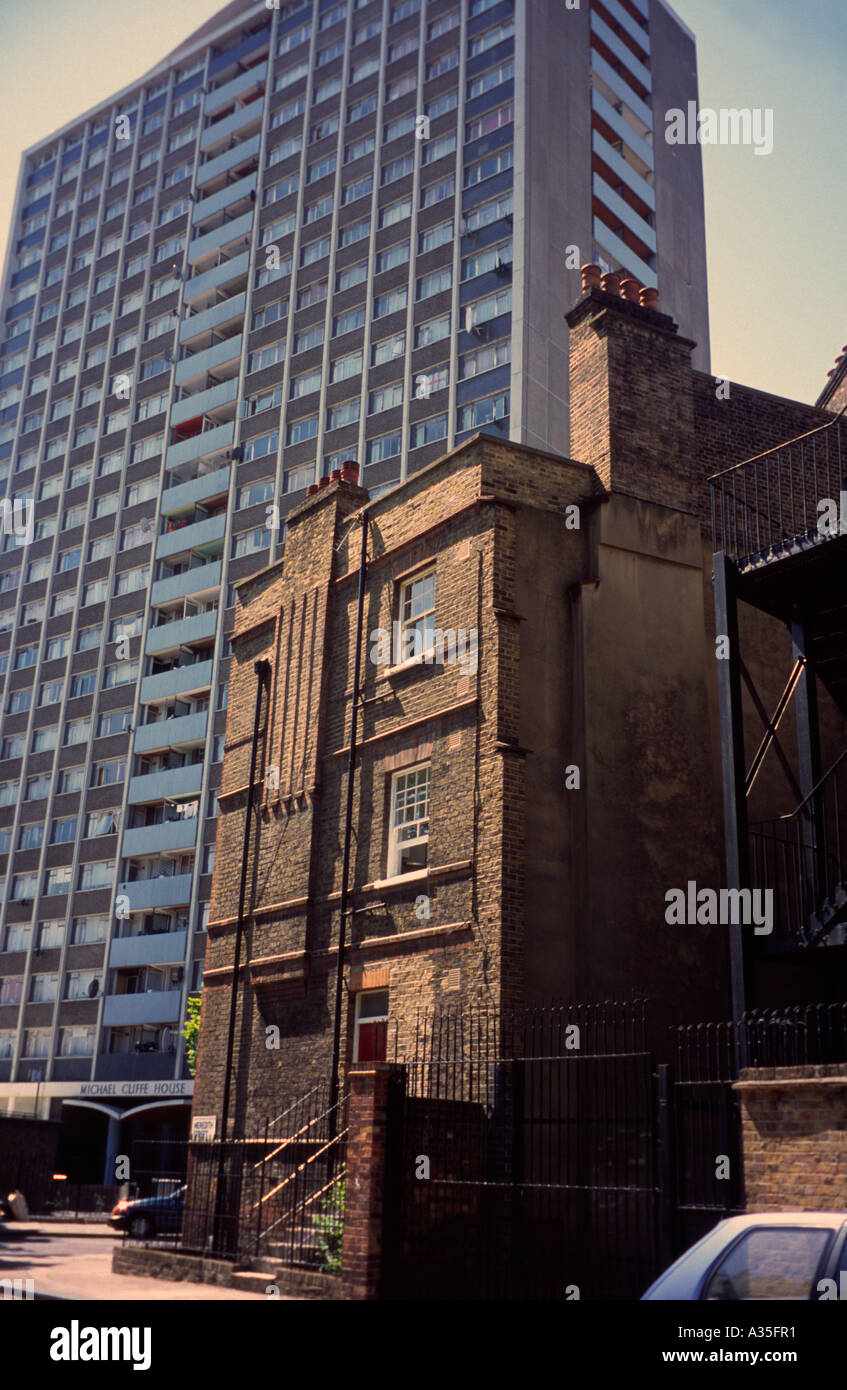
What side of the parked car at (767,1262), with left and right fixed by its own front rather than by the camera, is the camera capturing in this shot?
right

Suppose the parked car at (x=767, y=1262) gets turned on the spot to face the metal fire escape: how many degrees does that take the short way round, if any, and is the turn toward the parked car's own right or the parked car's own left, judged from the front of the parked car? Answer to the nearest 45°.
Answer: approximately 90° to the parked car's own left

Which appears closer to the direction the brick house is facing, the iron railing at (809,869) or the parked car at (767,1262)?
the parked car

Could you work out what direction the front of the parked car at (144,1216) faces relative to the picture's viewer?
facing to the left of the viewer
